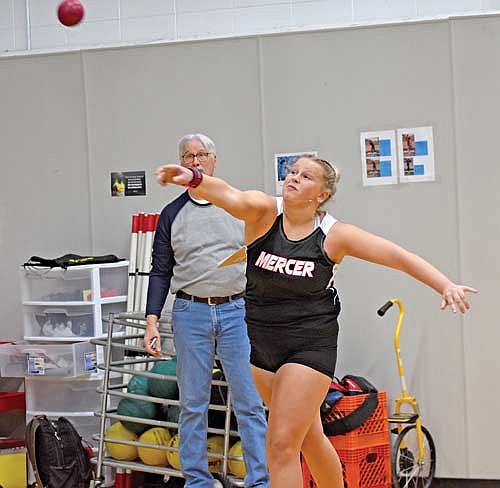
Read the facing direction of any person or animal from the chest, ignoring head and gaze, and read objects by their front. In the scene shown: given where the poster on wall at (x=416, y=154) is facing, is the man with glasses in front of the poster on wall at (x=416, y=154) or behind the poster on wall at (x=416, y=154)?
in front

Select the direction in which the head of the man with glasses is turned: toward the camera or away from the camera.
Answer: toward the camera

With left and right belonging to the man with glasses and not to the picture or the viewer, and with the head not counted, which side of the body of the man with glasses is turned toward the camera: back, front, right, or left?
front

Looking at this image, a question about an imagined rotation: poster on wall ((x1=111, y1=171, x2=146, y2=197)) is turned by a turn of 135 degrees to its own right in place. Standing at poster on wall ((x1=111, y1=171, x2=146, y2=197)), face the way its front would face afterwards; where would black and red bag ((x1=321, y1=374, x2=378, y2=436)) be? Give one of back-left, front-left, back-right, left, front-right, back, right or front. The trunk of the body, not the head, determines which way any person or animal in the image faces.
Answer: back

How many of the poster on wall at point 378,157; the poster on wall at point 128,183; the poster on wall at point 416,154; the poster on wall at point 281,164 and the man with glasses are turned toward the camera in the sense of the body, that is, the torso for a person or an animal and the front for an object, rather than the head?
5

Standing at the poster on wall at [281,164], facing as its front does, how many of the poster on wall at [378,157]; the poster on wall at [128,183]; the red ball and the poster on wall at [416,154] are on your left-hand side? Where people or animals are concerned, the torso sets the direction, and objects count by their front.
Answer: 2

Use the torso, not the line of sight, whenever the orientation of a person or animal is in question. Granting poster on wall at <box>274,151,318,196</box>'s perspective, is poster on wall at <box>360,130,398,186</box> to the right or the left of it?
on its left

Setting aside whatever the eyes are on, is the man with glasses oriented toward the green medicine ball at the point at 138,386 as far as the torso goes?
no

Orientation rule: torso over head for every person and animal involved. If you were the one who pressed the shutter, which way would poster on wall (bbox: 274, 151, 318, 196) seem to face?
facing the viewer

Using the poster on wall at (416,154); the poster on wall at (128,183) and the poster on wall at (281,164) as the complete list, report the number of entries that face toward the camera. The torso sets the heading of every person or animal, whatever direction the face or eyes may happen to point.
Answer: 3

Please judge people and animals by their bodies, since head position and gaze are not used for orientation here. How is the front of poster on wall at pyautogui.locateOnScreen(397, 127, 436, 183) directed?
toward the camera

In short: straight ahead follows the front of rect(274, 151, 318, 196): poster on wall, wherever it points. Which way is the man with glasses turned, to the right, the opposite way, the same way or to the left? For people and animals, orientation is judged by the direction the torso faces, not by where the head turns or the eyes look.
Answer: the same way

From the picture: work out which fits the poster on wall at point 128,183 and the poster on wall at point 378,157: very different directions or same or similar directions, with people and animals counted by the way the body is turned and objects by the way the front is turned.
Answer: same or similar directions

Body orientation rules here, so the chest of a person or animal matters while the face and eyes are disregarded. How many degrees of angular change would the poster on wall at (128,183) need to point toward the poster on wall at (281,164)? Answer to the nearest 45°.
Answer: approximately 45° to its left
